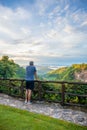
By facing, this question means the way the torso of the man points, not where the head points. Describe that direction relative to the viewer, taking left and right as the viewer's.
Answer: facing away from the viewer and to the right of the viewer
